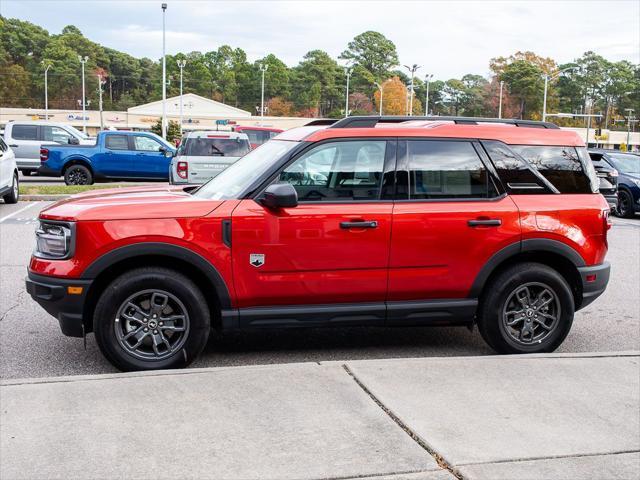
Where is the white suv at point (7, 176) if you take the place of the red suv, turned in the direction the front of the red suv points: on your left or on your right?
on your right

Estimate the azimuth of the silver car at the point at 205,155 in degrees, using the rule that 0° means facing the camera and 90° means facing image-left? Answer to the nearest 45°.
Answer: approximately 180°

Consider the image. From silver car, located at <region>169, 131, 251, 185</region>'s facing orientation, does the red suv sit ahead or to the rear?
to the rear

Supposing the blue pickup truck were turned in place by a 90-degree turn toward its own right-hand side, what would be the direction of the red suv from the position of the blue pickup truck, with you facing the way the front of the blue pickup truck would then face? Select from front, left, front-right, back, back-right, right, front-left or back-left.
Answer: front

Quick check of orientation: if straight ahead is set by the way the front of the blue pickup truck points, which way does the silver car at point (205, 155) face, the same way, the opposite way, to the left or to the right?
to the left

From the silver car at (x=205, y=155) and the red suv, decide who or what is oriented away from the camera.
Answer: the silver car

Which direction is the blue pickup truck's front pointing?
to the viewer's right

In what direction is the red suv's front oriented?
to the viewer's left

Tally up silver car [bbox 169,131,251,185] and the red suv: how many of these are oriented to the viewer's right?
0
